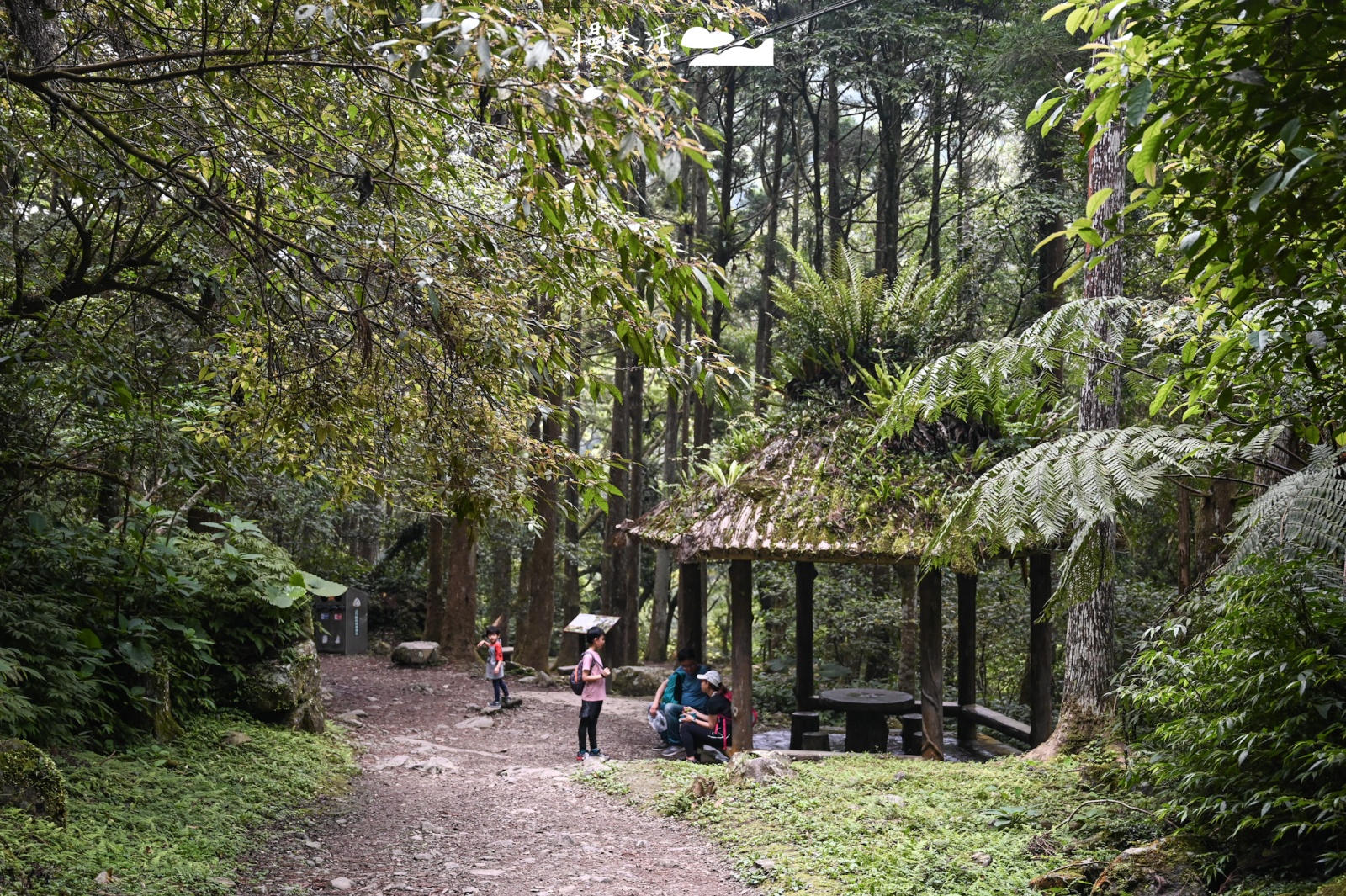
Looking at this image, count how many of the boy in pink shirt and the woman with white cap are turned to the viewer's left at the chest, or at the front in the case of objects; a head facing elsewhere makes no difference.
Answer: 1

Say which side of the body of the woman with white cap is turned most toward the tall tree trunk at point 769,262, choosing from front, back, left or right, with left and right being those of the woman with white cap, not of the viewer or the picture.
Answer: right

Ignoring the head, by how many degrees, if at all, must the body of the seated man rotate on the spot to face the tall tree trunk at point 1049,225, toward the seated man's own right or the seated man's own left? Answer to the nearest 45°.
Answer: approximately 180°

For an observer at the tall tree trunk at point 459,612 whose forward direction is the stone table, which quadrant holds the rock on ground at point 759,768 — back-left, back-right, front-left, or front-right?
front-right

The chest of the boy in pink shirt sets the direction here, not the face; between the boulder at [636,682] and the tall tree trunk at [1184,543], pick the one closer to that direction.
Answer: the tall tree trunk

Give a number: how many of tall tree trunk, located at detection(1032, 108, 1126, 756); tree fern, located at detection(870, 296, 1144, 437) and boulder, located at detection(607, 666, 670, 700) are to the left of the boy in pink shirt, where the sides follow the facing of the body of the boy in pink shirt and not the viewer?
1

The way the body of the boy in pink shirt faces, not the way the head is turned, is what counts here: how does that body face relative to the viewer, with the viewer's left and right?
facing to the right of the viewer

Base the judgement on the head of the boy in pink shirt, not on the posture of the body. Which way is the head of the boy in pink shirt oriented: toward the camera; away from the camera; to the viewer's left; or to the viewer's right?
to the viewer's right

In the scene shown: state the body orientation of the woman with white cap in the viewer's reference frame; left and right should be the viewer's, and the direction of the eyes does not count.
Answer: facing to the left of the viewer

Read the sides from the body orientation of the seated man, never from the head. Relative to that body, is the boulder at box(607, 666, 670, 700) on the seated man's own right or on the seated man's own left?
on the seated man's own right

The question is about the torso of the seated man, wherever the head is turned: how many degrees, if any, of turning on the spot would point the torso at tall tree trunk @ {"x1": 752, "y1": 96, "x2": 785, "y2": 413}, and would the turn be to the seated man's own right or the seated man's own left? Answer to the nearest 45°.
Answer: approximately 135° to the seated man's own right

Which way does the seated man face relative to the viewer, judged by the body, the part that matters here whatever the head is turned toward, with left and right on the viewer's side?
facing the viewer and to the left of the viewer

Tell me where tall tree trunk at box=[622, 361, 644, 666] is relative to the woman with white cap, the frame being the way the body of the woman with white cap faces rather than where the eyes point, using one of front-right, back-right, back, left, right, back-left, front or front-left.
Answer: right

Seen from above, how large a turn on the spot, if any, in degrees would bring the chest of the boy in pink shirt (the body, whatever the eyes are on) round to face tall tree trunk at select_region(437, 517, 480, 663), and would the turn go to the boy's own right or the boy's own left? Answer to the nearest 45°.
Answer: approximately 90° to the boy's own left
